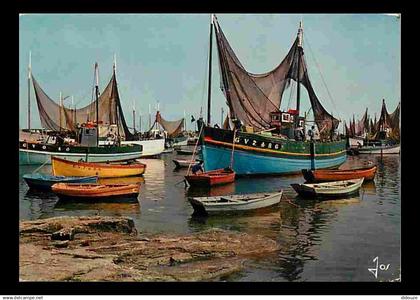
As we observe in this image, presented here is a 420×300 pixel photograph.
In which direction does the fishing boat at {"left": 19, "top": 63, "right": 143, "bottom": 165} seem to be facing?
to the viewer's left

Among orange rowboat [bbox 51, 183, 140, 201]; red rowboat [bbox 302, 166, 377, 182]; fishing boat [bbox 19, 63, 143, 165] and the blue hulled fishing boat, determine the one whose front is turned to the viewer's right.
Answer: red rowboat [bbox 302, 166, 377, 182]

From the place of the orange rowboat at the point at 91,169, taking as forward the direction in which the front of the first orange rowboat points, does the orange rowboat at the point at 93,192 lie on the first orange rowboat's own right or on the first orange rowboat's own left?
on the first orange rowboat's own left

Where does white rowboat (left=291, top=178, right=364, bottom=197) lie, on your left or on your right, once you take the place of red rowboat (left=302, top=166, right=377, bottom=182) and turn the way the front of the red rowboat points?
on your right

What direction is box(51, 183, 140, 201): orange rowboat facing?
to the viewer's left

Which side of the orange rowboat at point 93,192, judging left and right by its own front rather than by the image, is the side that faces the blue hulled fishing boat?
right

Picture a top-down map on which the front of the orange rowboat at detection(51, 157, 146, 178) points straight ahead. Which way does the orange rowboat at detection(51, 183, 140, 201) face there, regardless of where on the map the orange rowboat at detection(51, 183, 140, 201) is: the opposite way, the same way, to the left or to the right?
the same way

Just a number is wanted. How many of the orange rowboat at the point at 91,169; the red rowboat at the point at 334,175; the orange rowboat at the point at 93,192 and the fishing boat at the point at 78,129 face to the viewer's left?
3

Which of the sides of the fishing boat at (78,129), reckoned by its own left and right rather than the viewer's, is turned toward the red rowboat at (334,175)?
back

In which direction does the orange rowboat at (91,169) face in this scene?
to the viewer's left

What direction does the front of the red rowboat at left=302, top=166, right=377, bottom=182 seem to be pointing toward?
to the viewer's right

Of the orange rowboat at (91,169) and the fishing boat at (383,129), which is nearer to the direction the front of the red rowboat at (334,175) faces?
the fishing boat
